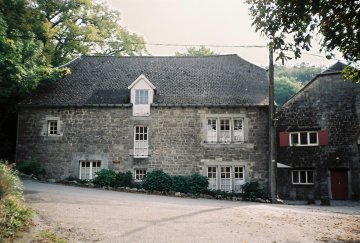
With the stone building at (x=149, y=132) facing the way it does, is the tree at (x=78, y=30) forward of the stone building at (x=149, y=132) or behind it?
behind

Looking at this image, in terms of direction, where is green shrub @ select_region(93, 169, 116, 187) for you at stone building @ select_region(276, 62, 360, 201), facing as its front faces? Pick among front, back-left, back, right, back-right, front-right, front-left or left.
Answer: front-right

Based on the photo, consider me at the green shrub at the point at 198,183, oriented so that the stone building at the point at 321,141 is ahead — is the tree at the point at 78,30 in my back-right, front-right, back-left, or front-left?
back-left

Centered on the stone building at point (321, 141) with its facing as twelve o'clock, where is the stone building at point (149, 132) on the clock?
the stone building at point (149, 132) is roughly at 2 o'clock from the stone building at point (321, 141).

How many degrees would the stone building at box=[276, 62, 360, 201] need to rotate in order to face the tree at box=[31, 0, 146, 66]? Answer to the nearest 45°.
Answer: approximately 90° to its right

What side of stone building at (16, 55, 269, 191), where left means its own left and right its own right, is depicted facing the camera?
front

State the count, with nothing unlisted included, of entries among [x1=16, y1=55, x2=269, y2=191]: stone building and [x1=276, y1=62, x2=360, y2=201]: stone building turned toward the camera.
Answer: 2

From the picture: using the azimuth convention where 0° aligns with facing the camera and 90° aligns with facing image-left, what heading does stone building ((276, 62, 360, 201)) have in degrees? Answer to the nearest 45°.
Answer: approximately 0°
